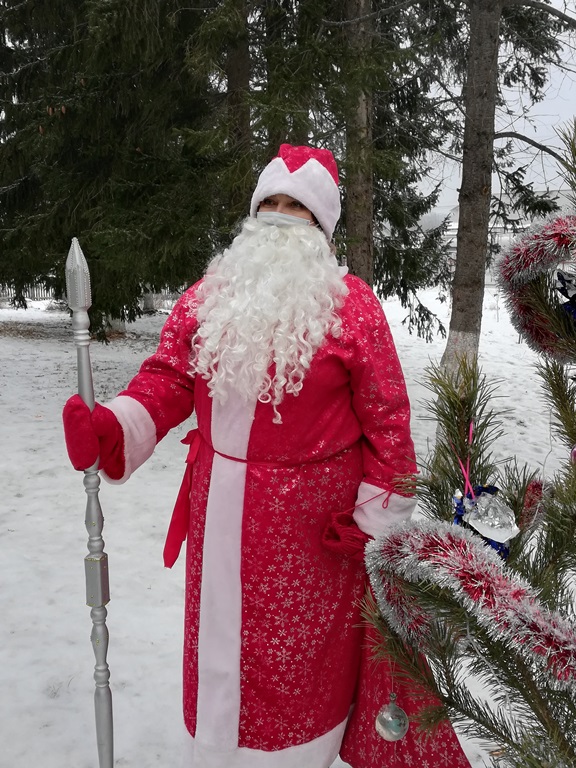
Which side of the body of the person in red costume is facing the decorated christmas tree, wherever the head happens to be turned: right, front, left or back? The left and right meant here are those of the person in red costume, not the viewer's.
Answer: left

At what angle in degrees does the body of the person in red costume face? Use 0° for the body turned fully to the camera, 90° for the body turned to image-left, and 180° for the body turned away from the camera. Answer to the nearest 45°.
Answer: approximately 45°

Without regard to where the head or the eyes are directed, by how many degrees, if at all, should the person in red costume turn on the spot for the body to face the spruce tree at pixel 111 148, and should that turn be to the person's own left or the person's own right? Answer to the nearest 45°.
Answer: approximately 135° to the person's own right

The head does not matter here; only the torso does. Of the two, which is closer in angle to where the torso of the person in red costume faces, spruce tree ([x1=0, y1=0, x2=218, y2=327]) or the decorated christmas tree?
the decorated christmas tree
